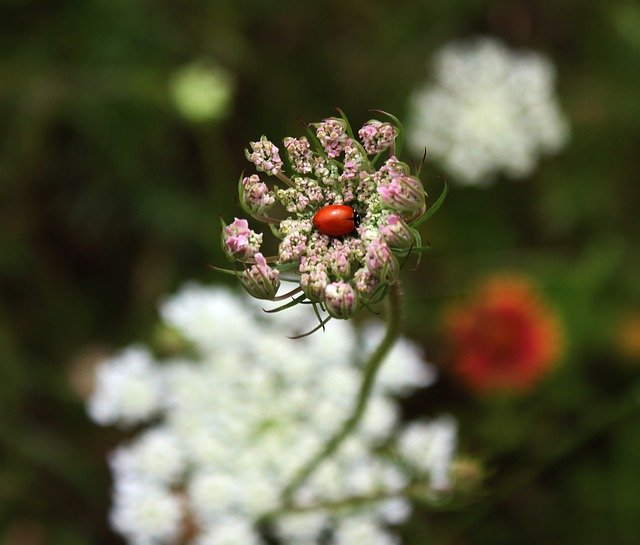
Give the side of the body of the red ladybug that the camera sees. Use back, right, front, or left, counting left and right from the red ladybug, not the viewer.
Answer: right

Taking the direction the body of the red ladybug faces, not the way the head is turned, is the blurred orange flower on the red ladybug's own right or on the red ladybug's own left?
on the red ladybug's own left
